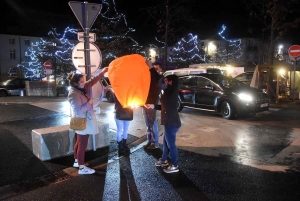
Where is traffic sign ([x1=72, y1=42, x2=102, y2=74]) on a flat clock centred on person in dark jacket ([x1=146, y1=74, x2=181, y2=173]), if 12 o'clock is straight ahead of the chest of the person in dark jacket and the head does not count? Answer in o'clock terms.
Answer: The traffic sign is roughly at 1 o'clock from the person in dark jacket.

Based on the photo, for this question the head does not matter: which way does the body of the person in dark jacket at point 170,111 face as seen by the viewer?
to the viewer's left

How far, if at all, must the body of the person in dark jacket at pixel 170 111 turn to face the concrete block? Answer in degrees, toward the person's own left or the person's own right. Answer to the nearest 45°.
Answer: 0° — they already face it

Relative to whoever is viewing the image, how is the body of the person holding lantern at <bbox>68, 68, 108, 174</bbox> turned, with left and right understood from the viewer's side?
facing to the right of the viewer

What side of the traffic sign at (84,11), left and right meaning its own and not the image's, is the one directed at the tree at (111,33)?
front

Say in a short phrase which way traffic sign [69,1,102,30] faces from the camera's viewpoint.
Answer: facing away from the viewer
